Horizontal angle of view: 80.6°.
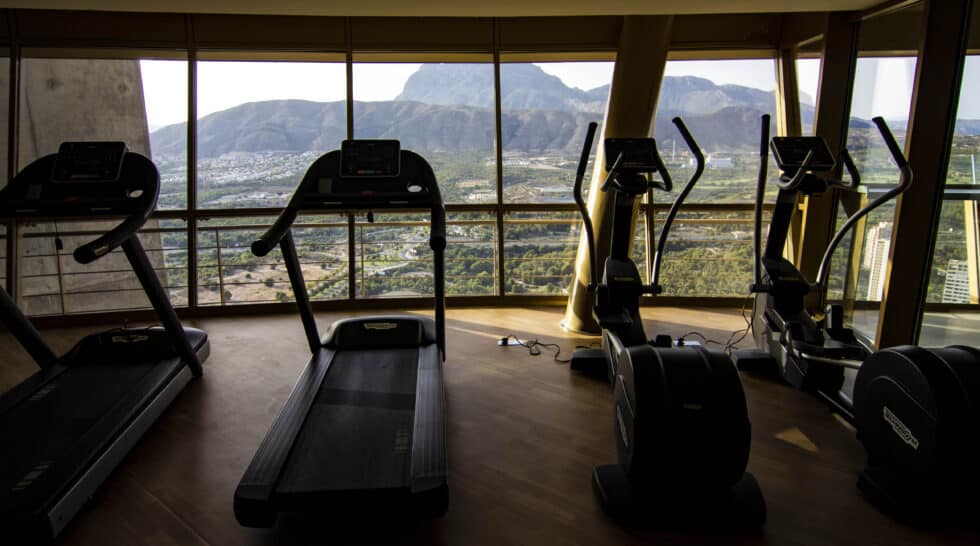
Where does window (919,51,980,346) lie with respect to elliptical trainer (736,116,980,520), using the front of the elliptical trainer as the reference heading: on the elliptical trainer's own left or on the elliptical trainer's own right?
on the elliptical trainer's own right

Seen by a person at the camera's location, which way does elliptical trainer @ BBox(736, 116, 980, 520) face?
facing away from the viewer and to the left of the viewer

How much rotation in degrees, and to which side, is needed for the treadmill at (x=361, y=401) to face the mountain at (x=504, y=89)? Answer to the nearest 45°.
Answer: approximately 45° to its right

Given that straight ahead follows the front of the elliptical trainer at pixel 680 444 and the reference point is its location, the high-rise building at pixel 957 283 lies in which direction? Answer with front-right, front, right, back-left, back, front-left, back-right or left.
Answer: front-right

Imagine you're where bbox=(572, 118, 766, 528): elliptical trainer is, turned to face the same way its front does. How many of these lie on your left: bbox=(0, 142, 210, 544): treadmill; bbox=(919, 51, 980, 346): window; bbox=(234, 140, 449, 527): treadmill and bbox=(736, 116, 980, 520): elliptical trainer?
2

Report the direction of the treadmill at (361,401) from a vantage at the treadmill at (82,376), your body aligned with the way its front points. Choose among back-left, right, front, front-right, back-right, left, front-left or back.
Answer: right

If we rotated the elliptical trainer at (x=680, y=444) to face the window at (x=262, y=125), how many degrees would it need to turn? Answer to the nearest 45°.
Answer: approximately 45° to its left

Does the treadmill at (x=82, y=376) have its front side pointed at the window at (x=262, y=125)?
yes

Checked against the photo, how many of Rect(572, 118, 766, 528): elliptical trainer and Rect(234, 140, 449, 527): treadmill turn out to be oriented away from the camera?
2

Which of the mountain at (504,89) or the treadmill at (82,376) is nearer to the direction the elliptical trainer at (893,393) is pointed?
the mountain

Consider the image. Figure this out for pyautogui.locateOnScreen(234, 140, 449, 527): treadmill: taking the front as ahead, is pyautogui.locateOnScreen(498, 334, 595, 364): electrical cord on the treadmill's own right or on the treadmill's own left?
on the treadmill's own right

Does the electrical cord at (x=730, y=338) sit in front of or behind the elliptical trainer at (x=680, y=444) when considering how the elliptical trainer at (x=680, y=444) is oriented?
in front

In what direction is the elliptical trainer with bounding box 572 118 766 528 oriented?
away from the camera

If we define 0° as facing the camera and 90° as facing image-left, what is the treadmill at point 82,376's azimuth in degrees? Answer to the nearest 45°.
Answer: approximately 225°

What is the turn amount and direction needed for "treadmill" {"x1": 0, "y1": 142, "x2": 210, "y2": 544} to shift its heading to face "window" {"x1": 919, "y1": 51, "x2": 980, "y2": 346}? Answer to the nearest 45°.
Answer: approximately 90° to its right

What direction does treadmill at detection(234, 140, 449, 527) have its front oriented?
away from the camera
